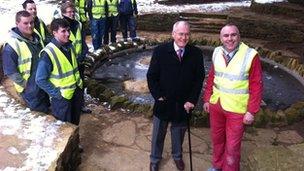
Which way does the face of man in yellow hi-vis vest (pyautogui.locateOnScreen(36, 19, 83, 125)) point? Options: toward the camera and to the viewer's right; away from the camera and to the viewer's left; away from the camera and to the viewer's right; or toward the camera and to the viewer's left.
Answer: toward the camera and to the viewer's right

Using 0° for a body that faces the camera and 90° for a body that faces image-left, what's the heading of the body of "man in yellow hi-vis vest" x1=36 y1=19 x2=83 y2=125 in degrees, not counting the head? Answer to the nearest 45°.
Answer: approximately 315°

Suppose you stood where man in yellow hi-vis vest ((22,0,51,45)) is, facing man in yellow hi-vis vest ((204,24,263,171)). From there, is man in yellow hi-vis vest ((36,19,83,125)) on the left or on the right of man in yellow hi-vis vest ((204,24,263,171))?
right

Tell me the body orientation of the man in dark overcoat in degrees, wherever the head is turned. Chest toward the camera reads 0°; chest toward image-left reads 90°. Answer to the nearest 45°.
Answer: approximately 0°

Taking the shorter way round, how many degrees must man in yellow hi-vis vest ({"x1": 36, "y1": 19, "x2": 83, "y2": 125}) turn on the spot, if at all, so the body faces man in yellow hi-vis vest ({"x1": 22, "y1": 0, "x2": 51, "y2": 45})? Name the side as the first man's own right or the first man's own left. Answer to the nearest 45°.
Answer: approximately 135° to the first man's own left

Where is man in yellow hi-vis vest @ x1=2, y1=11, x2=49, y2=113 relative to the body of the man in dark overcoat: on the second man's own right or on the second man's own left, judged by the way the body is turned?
on the second man's own right

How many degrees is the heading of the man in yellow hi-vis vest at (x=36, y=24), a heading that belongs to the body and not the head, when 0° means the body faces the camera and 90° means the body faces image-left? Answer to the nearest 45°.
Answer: approximately 315°
